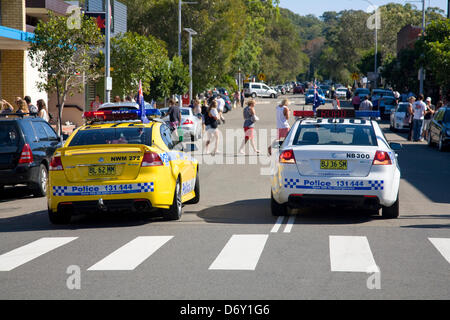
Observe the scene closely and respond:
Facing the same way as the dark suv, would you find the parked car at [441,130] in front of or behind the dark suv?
in front

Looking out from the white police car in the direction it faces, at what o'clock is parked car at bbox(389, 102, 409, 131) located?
The parked car is roughly at 12 o'clock from the white police car.

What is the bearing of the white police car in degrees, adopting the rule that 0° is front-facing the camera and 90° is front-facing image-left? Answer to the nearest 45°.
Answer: approximately 180°

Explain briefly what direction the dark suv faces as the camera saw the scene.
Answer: facing away from the viewer and to the right of the viewer

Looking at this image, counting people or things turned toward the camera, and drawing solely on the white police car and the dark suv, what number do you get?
0

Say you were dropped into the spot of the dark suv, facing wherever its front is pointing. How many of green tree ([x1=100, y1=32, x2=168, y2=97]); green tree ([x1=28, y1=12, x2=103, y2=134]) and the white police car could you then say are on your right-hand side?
1

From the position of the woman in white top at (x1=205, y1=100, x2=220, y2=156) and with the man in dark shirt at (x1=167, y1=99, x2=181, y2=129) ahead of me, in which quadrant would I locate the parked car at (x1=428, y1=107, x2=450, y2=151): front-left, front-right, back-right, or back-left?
back-right

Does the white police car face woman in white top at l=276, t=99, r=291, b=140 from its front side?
yes

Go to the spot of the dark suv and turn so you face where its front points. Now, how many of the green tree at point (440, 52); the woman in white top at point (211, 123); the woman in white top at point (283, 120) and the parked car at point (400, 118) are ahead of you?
4

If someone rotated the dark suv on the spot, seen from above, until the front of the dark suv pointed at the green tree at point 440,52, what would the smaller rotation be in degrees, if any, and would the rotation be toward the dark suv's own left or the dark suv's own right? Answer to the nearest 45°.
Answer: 0° — it already faces it

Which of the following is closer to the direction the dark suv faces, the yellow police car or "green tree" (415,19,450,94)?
the green tree

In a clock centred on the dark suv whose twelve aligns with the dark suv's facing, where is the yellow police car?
The yellow police car is roughly at 4 o'clock from the dark suv.

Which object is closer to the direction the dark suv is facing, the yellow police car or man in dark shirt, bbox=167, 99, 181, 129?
the man in dark shirt

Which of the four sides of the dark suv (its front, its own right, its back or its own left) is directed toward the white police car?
right

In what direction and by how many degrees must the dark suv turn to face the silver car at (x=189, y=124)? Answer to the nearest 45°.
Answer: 0° — it already faces it

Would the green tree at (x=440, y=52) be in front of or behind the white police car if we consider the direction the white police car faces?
in front
